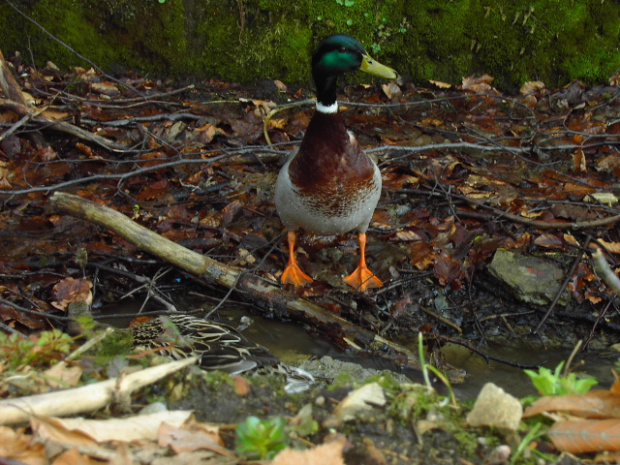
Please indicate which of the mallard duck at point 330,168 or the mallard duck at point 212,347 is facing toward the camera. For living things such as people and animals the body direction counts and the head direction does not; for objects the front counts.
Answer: the mallard duck at point 330,168

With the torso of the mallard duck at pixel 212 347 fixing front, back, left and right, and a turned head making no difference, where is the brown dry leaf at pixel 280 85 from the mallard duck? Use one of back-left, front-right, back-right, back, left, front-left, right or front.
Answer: right

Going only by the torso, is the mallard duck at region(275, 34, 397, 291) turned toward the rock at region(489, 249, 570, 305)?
no

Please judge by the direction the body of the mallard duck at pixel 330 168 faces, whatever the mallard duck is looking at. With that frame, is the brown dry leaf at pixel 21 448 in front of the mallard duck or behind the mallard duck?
in front

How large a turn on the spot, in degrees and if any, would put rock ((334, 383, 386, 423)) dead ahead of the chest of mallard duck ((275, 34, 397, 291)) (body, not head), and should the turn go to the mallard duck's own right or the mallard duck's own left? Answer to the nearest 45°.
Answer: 0° — it already faces it

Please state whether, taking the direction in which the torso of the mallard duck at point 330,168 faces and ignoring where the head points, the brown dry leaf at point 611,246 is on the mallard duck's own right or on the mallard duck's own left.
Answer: on the mallard duck's own left

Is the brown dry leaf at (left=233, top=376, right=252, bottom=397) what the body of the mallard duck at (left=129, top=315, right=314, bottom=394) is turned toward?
no

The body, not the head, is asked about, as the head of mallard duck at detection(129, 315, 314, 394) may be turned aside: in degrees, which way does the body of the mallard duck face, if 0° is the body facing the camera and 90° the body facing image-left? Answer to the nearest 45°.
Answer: approximately 90°

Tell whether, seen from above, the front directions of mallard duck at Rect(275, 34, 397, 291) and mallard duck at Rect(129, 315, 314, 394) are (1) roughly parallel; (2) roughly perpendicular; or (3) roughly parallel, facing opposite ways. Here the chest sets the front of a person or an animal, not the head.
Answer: roughly perpendicular

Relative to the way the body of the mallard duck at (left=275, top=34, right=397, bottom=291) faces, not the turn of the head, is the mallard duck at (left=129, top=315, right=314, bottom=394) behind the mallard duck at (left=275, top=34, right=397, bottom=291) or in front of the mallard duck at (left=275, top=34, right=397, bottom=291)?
in front

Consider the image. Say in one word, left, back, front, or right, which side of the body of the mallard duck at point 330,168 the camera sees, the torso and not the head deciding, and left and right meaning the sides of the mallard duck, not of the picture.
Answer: front

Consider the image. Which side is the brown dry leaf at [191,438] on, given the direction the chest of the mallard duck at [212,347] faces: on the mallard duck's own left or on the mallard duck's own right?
on the mallard duck's own left
